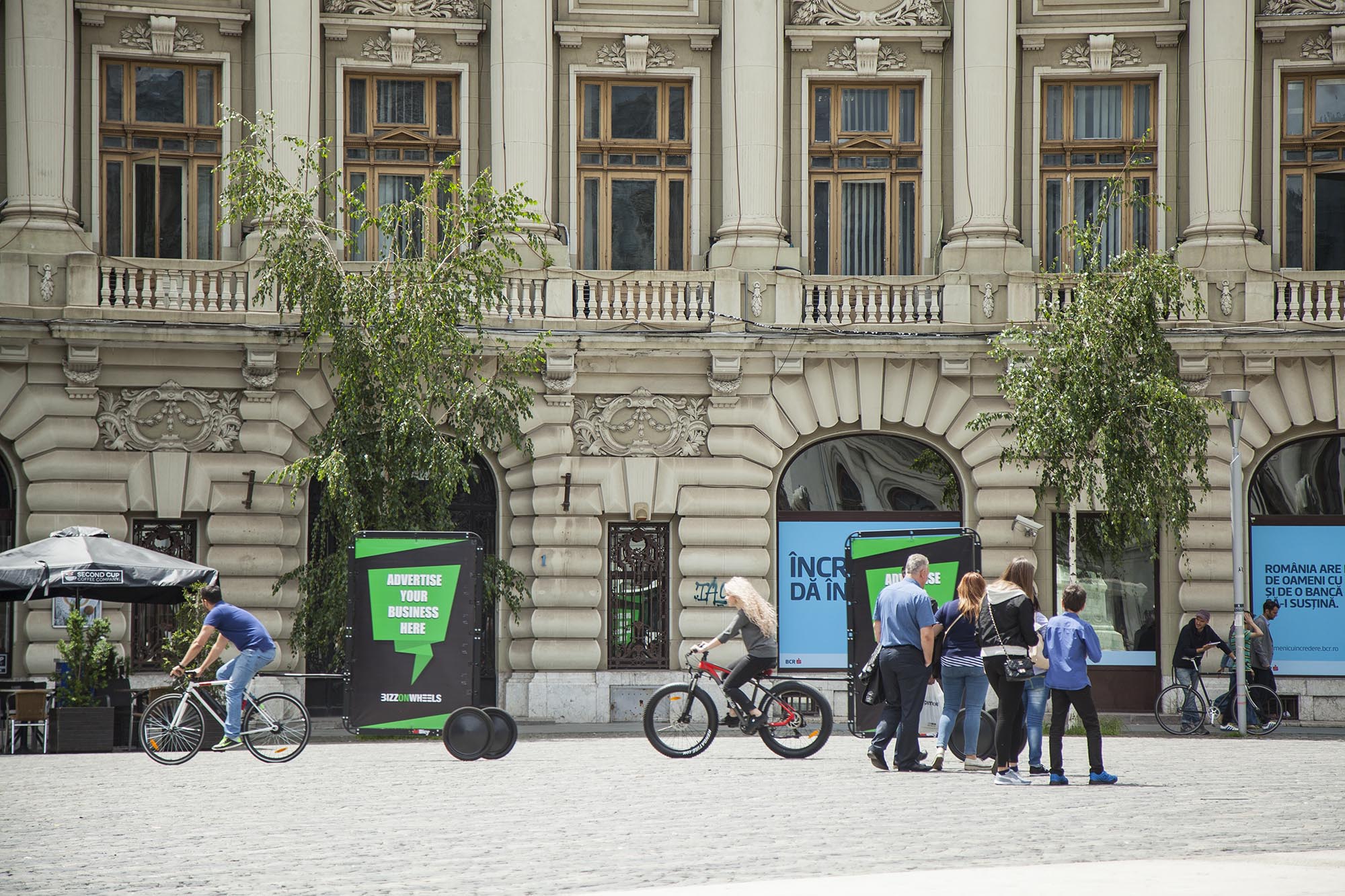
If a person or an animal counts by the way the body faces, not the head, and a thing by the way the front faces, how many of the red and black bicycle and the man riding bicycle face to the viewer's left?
2

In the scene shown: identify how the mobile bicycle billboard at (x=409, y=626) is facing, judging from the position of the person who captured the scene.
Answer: facing the viewer

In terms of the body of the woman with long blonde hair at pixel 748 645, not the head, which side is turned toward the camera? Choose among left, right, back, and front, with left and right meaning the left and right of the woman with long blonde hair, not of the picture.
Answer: left

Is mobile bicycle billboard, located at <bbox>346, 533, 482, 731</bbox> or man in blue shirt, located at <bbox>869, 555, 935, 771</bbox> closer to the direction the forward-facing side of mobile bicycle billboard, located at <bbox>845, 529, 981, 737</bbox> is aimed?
the man in blue shirt

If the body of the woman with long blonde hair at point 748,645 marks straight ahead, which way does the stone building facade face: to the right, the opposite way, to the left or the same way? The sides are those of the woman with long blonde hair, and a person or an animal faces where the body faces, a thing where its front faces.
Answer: to the left

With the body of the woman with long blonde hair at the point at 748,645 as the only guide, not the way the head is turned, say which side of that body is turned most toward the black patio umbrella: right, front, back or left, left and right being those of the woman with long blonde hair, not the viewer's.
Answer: front

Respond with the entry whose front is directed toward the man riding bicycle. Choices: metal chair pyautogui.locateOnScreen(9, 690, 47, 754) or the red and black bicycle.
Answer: the red and black bicycle

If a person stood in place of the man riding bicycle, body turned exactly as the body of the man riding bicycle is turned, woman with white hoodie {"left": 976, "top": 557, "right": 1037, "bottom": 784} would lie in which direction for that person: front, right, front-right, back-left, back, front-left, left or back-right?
back-left

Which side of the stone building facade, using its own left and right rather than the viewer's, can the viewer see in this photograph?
front

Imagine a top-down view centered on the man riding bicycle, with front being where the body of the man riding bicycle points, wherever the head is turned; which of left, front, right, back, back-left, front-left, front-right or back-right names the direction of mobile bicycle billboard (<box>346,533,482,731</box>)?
back

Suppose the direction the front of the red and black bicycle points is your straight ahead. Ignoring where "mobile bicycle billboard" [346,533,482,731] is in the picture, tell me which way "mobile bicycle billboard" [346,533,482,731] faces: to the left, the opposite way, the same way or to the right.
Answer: to the left

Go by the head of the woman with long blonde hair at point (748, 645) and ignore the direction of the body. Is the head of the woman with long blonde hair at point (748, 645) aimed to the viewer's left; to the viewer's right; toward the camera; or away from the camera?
to the viewer's left

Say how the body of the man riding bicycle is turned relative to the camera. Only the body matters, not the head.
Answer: to the viewer's left

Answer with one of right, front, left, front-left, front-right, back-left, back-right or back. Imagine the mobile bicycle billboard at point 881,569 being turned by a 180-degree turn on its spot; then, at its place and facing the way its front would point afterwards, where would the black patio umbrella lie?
left

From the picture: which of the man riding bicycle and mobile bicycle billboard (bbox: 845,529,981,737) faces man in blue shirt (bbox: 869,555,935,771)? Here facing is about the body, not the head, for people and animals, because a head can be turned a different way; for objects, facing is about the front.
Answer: the mobile bicycle billboard

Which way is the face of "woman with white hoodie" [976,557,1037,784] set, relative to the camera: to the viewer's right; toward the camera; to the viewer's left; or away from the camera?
away from the camera
